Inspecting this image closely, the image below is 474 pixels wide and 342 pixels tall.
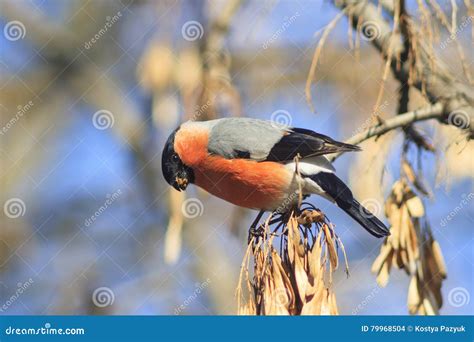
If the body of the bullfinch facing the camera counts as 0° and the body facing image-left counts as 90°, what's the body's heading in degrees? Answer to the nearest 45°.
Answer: approximately 90°

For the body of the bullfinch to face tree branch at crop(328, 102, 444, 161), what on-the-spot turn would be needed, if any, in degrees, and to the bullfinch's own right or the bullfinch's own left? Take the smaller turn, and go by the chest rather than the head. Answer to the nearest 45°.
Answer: approximately 135° to the bullfinch's own left
